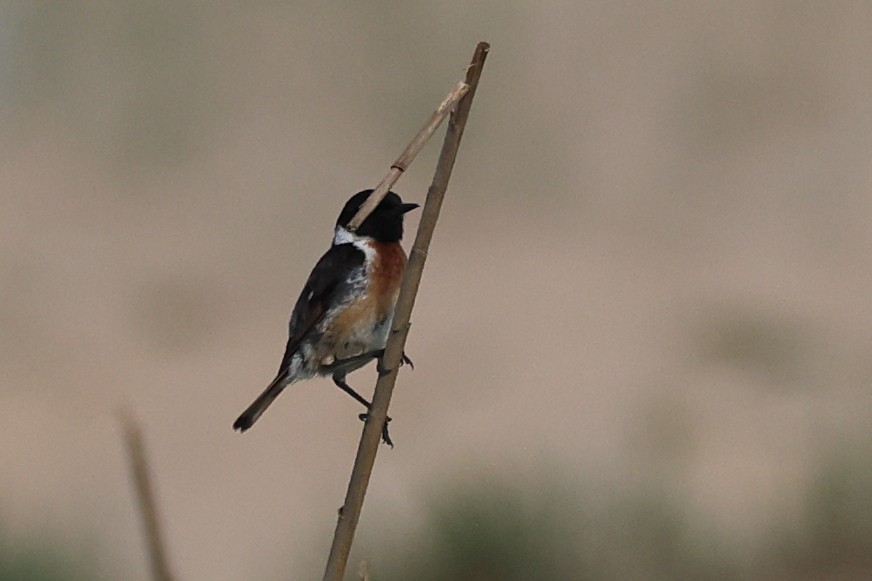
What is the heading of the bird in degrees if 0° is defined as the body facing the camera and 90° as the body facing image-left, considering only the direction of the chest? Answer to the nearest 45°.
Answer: approximately 270°
